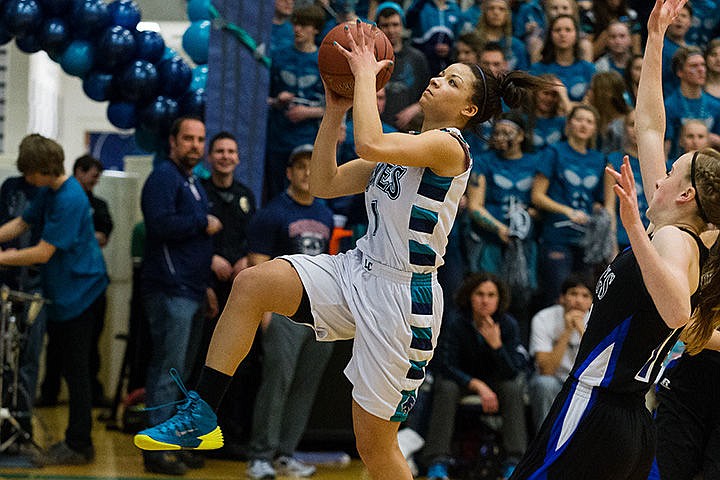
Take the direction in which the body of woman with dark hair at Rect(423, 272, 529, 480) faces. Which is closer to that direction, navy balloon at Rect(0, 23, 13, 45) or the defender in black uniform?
the defender in black uniform

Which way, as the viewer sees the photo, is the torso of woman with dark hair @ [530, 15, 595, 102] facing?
toward the camera

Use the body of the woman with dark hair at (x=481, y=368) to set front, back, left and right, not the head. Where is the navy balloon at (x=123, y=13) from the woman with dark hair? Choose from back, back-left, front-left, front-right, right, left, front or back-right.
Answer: right

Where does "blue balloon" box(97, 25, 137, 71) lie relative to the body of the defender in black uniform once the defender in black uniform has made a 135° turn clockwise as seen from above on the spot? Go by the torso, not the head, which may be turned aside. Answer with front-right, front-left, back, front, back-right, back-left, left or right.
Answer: left

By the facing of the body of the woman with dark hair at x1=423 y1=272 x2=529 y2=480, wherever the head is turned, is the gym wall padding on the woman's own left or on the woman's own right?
on the woman's own right

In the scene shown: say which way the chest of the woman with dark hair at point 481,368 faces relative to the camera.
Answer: toward the camera

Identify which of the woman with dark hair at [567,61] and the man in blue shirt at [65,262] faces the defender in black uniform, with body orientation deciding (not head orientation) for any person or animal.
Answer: the woman with dark hair

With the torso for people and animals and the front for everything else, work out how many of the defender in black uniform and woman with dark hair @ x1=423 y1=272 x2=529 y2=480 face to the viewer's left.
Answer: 1

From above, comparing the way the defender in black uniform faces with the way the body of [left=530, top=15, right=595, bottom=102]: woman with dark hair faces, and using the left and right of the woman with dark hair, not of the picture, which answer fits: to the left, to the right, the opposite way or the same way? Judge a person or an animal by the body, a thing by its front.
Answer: to the right

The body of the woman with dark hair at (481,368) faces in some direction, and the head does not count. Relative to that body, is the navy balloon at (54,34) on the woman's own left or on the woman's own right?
on the woman's own right

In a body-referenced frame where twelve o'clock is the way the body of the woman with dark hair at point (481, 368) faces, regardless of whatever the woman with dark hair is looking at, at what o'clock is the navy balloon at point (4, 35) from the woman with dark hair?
The navy balloon is roughly at 3 o'clock from the woman with dark hair.

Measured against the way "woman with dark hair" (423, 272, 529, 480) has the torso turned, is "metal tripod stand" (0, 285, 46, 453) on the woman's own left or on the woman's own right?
on the woman's own right
